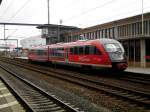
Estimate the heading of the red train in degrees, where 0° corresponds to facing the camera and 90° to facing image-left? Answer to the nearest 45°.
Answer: approximately 315°

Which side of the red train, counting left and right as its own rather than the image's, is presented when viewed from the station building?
left
